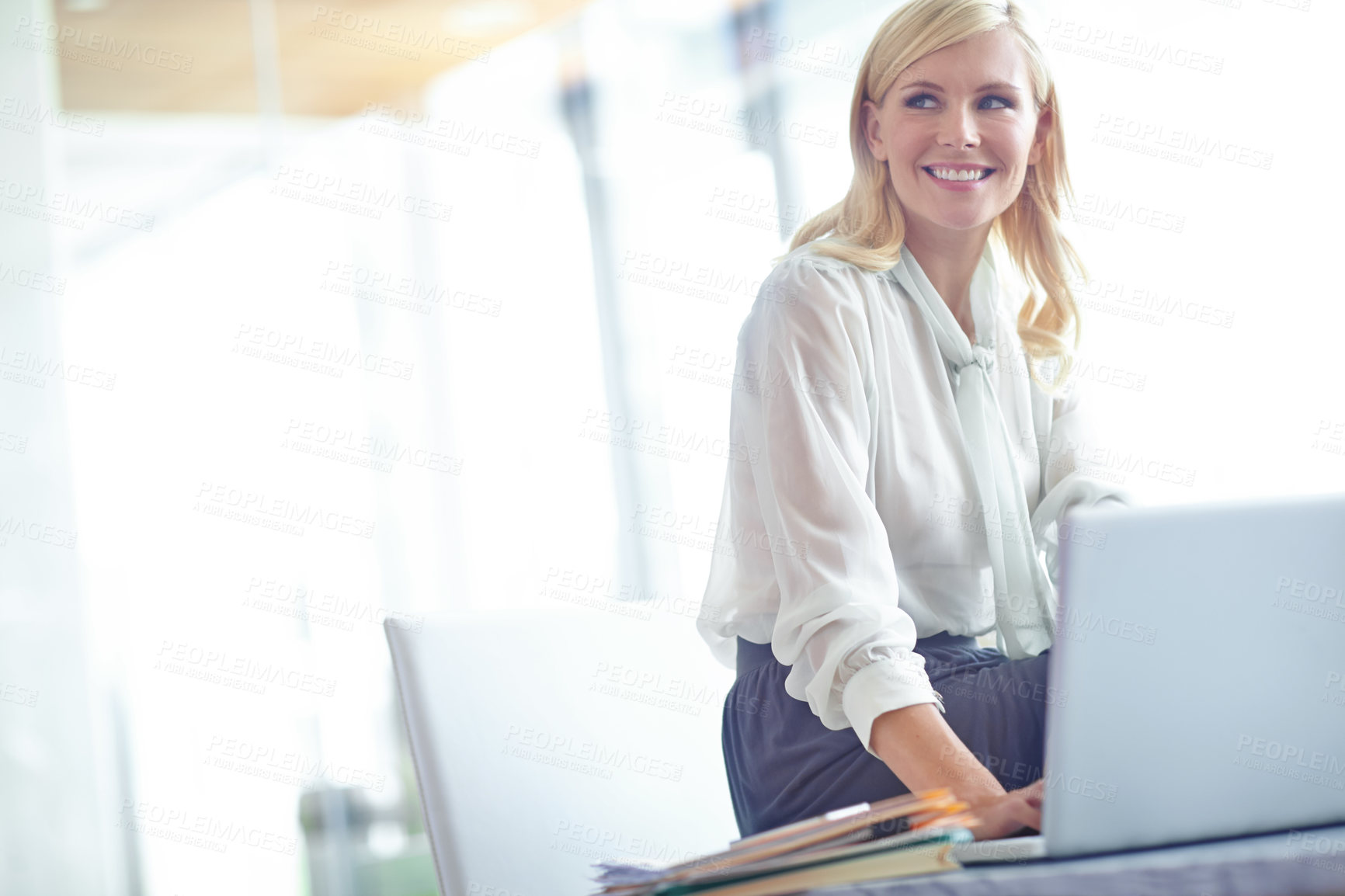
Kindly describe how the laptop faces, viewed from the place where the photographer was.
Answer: facing away from the viewer and to the left of the viewer

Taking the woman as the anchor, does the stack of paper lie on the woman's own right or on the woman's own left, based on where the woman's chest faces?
on the woman's own right

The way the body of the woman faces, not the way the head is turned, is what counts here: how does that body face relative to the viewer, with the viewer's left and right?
facing the viewer and to the right of the viewer

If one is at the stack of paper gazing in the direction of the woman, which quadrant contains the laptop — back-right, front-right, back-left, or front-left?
front-right

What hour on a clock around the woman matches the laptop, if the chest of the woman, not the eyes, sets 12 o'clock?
The laptop is roughly at 1 o'clock from the woman.

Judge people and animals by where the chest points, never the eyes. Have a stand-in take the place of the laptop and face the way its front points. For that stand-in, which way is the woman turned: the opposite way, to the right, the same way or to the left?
the opposite way

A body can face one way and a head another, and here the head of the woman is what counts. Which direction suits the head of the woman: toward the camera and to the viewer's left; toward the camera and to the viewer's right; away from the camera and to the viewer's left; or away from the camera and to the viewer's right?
toward the camera and to the viewer's right
